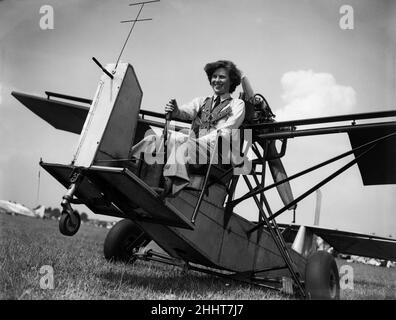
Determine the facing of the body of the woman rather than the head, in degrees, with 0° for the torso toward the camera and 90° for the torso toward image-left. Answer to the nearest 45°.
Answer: approximately 45°
